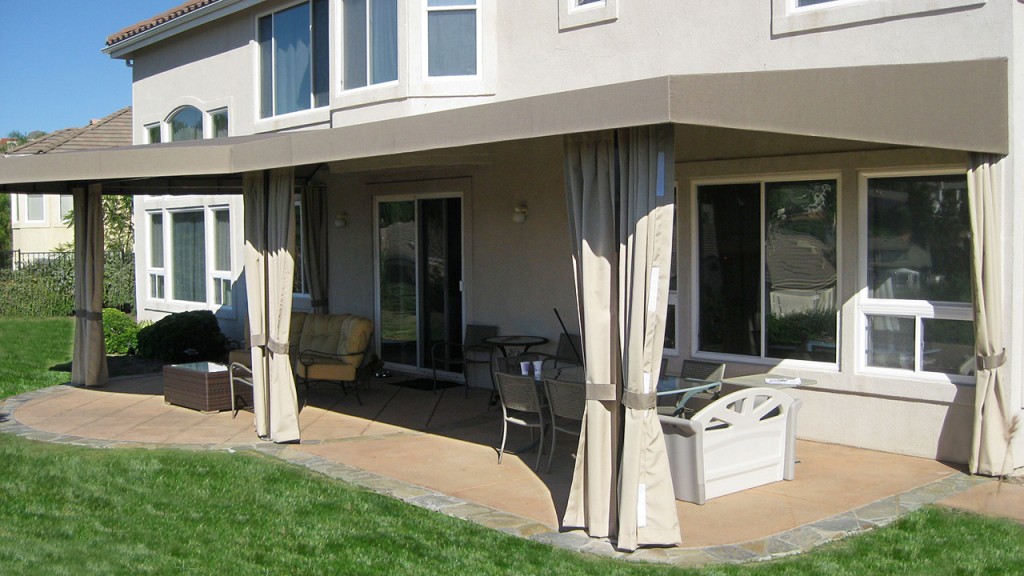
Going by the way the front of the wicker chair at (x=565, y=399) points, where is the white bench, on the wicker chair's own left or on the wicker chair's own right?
on the wicker chair's own right

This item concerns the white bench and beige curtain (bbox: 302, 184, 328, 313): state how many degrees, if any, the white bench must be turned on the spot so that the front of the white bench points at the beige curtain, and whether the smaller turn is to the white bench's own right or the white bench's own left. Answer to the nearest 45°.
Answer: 0° — it already faces it

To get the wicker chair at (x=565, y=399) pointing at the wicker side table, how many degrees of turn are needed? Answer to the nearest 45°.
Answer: approximately 90° to its left

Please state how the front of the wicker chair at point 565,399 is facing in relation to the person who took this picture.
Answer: facing away from the viewer and to the right of the viewer

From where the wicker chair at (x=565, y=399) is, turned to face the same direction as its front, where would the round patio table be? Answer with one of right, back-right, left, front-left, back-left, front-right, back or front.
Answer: front-left

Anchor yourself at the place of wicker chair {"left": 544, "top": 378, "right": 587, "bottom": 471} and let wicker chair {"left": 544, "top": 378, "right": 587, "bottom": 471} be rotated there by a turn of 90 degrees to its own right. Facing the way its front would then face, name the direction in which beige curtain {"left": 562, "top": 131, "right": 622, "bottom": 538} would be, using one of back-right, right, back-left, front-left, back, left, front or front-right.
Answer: front-right

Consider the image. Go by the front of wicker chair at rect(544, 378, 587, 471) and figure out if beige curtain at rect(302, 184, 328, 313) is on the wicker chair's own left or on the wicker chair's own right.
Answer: on the wicker chair's own left

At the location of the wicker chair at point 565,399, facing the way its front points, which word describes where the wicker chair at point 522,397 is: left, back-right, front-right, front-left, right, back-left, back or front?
left
